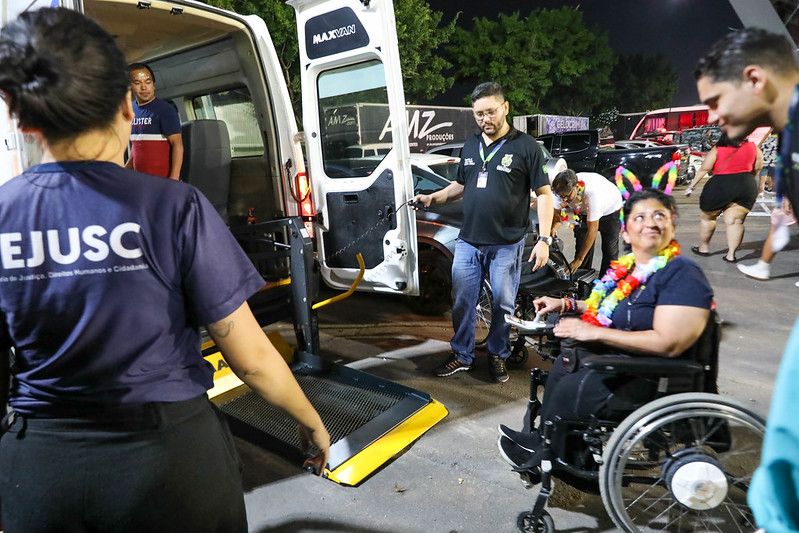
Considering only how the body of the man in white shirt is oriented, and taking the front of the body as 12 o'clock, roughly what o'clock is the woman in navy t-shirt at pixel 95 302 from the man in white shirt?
The woman in navy t-shirt is roughly at 11 o'clock from the man in white shirt.

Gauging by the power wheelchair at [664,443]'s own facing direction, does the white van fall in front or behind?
in front

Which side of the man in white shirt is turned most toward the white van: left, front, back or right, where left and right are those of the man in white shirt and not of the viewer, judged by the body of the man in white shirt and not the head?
front

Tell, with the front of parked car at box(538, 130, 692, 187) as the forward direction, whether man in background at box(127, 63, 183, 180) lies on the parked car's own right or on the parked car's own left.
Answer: on the parked car's own left

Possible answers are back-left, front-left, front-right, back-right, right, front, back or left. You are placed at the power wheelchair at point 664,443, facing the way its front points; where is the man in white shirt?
right

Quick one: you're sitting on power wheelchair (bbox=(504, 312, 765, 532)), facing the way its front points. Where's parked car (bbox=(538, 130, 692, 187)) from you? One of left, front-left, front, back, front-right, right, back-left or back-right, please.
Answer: right

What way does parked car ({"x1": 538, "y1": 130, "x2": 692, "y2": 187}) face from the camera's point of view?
to the viewer's left

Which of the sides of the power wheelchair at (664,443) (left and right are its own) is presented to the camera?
left

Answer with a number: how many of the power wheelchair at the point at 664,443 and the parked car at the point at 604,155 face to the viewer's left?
2
